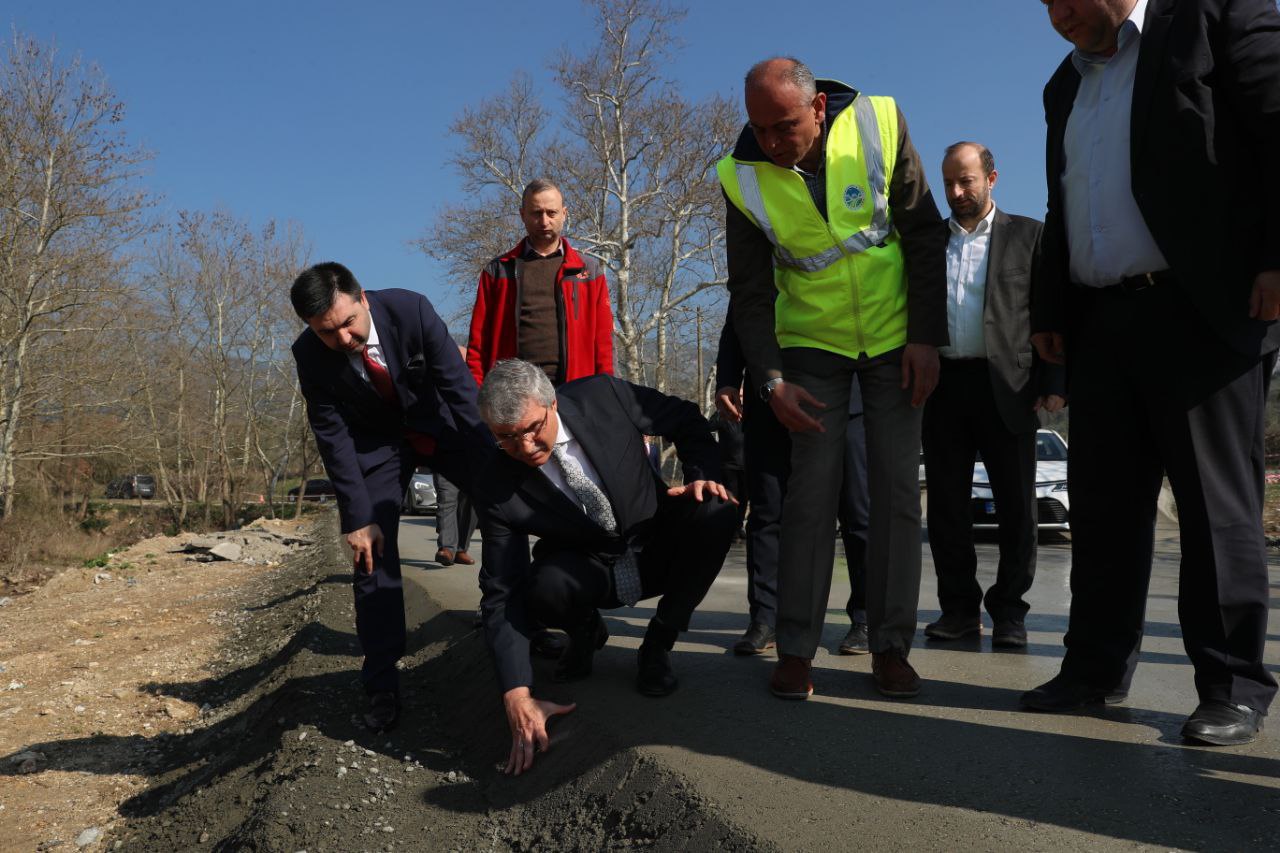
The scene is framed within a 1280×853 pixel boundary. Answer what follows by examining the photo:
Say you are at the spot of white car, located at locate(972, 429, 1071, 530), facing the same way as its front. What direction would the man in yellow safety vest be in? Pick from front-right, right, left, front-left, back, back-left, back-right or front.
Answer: front

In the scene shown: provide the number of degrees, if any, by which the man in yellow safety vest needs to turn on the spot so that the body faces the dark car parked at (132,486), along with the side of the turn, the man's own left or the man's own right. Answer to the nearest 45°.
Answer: approximately 135° to the man's own right

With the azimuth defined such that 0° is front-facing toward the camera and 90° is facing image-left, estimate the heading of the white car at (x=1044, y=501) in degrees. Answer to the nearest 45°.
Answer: approximately 0°

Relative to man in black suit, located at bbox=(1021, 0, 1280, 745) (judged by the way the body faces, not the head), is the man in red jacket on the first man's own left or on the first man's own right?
on the first man's own right

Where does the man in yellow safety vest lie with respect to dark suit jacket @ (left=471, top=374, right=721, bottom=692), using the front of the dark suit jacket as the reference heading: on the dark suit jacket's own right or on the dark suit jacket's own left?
on the dark suit jacket's own left

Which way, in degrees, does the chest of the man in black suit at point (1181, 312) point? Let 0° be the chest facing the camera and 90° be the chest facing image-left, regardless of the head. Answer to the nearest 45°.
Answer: approximately 45°

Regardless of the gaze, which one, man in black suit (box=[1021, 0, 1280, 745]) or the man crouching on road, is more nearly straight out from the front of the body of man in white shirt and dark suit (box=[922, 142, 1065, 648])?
the man crouching on road

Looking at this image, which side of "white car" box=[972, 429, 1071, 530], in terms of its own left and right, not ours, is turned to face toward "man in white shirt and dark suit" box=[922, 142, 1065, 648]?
front

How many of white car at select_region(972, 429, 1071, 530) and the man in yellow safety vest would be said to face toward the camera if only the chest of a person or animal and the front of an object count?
2

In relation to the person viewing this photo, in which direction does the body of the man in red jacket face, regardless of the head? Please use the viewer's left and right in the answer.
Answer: facing the viewer

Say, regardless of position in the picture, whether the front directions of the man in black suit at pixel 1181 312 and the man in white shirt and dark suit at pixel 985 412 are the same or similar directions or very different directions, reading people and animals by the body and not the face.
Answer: same or similar directions

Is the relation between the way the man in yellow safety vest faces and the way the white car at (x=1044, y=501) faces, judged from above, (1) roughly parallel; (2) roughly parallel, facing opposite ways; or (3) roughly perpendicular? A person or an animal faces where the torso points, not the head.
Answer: roughly parallel

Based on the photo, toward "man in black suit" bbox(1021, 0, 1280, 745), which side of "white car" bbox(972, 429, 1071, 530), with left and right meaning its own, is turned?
front

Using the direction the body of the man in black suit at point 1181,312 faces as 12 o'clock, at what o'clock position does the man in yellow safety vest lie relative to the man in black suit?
The man in yellow safety vest is roughly at 2 o'clock from the man in black suit.

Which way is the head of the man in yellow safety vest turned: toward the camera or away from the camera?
toward the camera

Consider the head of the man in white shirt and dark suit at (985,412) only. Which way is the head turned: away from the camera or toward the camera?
toward the camera

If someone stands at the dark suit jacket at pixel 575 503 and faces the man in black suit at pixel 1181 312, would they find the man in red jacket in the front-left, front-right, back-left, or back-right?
back-left
